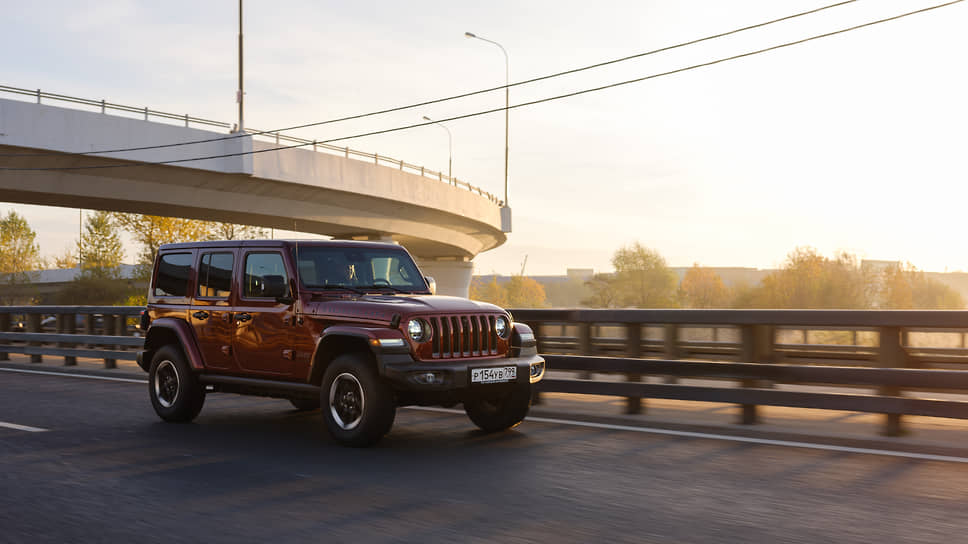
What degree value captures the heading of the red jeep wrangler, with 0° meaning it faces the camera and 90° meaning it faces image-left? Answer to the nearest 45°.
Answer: approximately 315°

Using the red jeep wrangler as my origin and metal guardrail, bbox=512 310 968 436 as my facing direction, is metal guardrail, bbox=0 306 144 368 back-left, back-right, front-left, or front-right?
back-left

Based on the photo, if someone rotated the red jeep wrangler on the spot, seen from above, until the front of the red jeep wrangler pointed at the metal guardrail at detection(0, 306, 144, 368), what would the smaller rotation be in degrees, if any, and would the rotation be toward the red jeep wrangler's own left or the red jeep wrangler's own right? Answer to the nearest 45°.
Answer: approximately 180°

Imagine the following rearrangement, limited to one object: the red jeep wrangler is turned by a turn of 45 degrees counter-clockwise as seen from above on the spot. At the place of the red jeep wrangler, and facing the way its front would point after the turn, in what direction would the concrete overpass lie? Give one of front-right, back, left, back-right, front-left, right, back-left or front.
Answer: left
